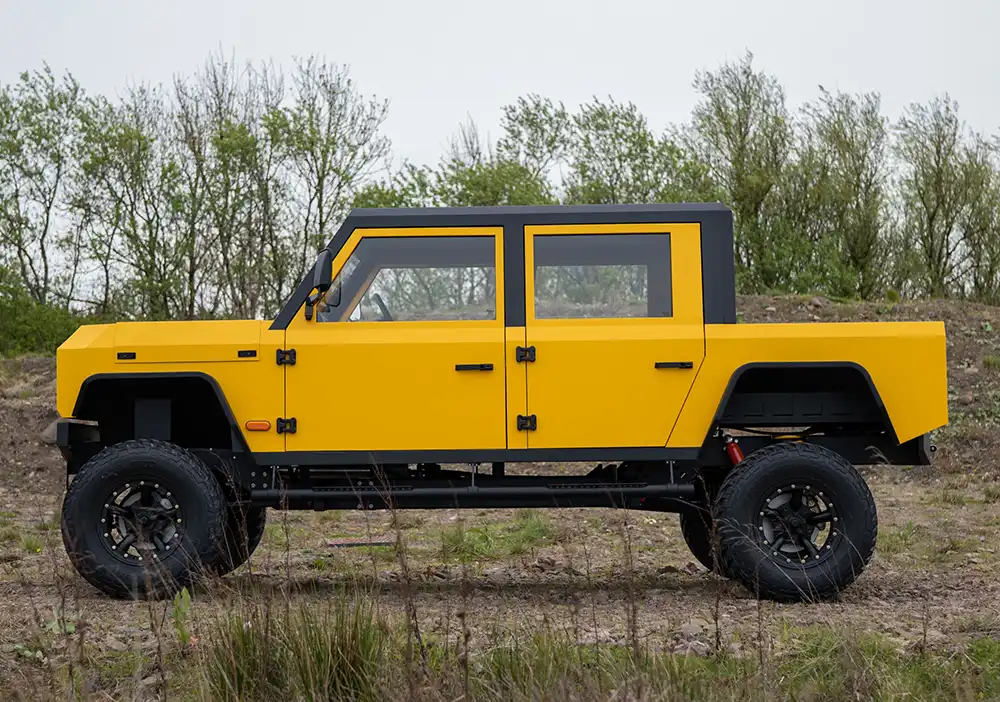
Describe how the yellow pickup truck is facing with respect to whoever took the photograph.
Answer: facing to the left of the viewer

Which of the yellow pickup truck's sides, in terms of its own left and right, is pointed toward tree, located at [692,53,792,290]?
right

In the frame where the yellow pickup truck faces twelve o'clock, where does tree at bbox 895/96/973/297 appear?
The tree is roughly at 4 o'clock from the yellow pickup truck.

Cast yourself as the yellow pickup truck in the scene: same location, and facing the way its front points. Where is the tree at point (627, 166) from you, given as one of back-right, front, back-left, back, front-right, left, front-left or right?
right

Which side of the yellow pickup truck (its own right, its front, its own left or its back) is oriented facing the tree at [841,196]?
right
